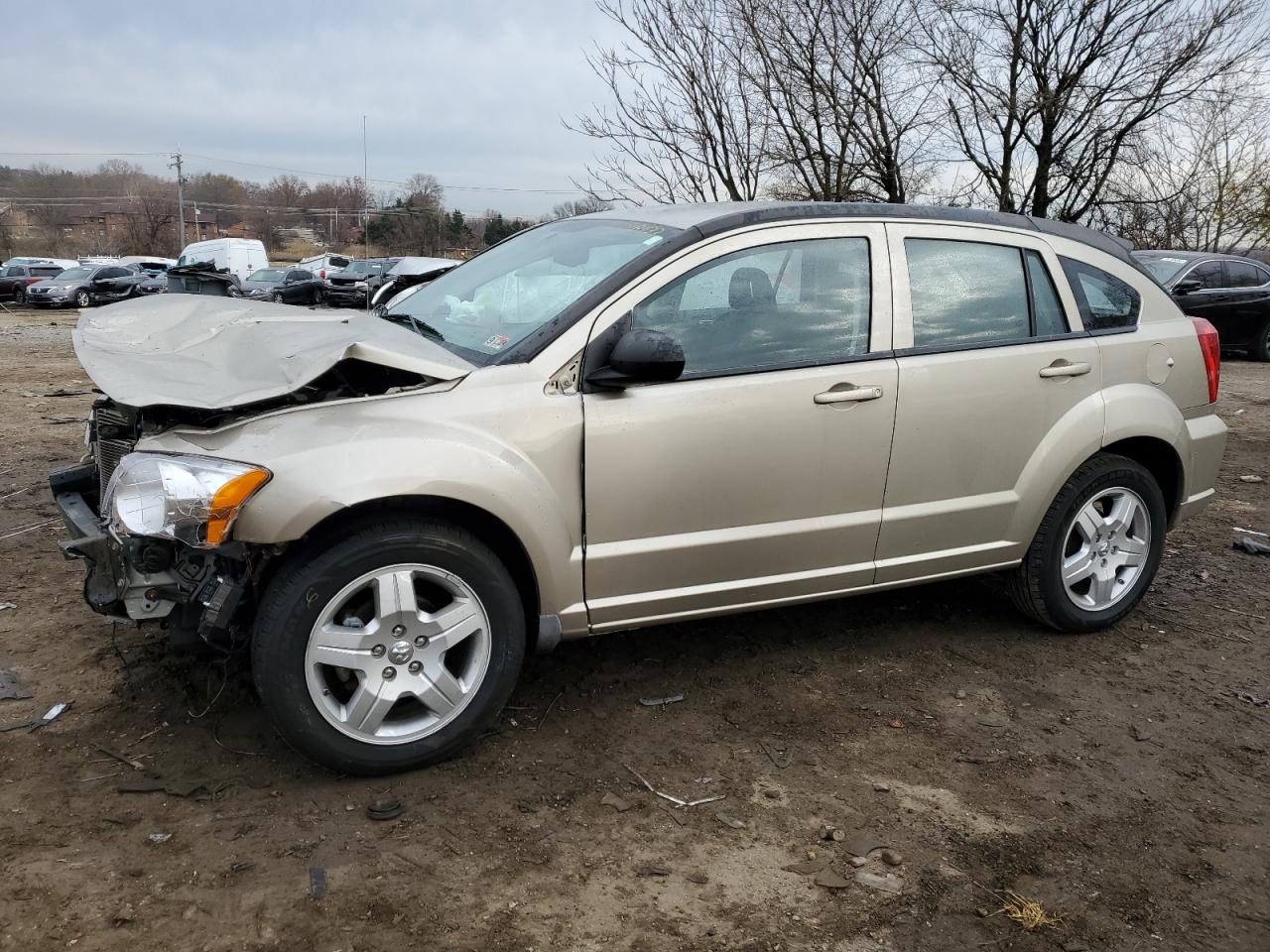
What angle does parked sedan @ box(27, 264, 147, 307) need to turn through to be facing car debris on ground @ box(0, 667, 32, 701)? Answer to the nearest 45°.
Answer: approximately 45° to its left

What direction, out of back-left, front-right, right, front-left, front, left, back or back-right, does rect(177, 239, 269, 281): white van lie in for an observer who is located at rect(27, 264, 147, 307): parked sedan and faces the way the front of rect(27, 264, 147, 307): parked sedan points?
back

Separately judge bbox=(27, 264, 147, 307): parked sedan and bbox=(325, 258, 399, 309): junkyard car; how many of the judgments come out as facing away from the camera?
0

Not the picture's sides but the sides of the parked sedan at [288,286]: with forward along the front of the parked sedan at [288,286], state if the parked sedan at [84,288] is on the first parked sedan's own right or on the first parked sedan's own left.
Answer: on the first parked sedan's own right

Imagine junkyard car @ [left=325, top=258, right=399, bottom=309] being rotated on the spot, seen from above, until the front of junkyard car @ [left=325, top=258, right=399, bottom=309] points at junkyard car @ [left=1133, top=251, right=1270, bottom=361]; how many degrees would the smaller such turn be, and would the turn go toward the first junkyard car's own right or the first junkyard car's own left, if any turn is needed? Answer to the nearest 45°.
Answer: approximately 90° to the first junkyard car's own left

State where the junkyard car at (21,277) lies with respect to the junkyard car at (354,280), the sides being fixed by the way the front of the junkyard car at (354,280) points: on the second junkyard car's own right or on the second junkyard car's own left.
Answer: on the second junkyard car's own right

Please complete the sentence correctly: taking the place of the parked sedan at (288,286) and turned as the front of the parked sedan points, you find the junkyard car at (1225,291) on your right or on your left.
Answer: on your left

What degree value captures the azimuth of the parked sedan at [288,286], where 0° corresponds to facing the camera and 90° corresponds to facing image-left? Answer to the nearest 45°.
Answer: approximately 45°

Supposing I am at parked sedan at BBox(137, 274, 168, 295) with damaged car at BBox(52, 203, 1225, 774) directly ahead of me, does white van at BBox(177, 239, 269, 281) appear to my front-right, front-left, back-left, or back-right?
back-left

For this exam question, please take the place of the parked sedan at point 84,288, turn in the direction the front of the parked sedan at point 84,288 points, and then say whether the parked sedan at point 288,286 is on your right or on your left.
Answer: on your left

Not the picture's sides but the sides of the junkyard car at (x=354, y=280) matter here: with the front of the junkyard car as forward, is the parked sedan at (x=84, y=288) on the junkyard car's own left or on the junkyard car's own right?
on the junkyard car's own right

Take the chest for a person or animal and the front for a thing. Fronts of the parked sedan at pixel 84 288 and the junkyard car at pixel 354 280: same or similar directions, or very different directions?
same or similar directions

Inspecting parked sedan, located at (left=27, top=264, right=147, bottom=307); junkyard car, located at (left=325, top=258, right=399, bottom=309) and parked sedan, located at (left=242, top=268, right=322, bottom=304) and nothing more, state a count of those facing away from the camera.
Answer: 0

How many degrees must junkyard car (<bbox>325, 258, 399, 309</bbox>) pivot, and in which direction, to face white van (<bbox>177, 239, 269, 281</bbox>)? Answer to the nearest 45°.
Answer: approximately 90° to its right
